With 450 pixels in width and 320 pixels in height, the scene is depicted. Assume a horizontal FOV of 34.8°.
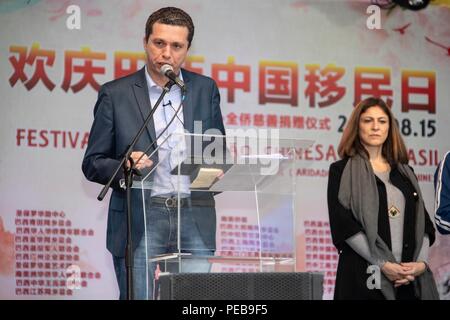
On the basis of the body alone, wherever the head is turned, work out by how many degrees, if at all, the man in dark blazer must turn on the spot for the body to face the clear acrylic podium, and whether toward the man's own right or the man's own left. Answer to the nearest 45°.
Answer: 0° — they already face it

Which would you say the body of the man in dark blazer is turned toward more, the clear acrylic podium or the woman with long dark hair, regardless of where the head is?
the clear acrylic podium

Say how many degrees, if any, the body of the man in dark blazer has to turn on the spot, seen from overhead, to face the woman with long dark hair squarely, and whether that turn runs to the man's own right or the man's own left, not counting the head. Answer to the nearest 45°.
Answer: approximately 90° to the man's own left

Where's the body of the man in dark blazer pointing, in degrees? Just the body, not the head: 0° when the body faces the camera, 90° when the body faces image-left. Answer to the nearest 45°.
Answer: approximately 0°
